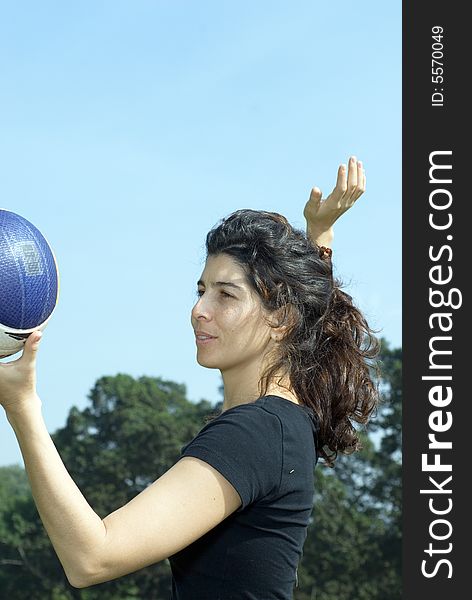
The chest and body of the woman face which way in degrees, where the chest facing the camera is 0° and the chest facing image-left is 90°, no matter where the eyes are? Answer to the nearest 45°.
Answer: approximately 90°

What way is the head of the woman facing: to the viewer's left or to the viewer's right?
to the viewer's left

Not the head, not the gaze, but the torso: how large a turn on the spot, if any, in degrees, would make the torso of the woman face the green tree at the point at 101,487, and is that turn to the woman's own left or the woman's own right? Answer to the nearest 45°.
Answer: approximately 90° to the woman's own right
